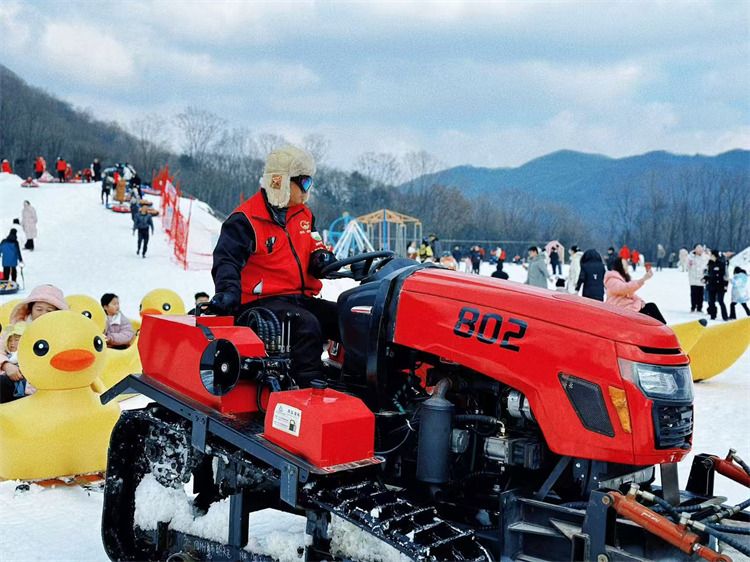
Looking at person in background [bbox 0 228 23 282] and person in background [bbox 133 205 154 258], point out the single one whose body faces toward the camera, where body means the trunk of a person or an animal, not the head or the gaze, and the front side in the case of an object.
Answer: person in background [bbox 133 205 154 258]

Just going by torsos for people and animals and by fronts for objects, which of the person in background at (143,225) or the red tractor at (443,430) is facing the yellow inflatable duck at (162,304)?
the person in background

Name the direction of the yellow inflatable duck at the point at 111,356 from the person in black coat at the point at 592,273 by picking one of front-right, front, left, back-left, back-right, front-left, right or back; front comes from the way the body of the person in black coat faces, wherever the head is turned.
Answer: back-left

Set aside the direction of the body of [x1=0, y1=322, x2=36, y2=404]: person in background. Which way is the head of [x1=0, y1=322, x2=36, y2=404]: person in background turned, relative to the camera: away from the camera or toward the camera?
toward the camera

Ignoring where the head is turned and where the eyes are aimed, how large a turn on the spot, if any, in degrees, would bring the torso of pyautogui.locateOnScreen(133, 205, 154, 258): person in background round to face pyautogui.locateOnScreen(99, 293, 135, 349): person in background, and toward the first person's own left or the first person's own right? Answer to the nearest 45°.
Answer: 0° — they already face them

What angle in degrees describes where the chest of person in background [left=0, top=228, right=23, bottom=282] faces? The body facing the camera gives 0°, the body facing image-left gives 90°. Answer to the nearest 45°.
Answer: approximately 180°

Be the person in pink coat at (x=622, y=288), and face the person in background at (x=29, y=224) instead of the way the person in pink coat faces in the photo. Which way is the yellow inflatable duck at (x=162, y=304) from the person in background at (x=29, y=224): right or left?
left

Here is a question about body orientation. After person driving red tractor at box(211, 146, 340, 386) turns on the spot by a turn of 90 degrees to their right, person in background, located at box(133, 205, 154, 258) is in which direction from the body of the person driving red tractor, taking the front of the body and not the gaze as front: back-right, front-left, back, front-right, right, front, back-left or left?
back-right
